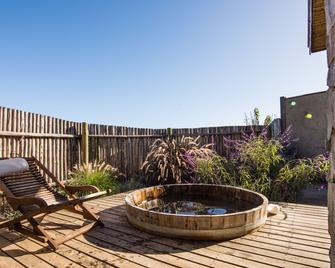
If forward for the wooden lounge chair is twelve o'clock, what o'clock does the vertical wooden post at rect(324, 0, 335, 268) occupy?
The vertical wooden post is roughly at 1 o'clock from the wooden lounge chair.

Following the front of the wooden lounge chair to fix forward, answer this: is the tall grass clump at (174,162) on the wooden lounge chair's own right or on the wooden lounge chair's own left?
on the wooden lounge chair's own left

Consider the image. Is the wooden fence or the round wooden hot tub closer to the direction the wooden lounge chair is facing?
the round wooden hot tub

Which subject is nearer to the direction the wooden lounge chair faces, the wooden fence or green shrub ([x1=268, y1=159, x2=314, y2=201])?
the green shrub

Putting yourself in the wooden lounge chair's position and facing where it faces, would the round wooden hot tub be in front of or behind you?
in front

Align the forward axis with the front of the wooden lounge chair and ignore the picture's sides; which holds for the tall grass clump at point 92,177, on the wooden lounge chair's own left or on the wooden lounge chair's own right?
on the wooden lounge chair's own left

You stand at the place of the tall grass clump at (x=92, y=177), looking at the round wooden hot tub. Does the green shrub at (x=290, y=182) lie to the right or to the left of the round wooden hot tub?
left

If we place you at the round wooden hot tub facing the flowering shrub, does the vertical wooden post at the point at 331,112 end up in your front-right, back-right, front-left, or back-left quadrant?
back-right

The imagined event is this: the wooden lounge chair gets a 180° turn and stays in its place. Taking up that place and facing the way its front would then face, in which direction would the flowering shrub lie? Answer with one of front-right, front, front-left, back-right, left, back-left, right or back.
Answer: back-right

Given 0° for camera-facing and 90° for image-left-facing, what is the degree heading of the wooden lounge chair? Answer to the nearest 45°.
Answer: approximately 315°
